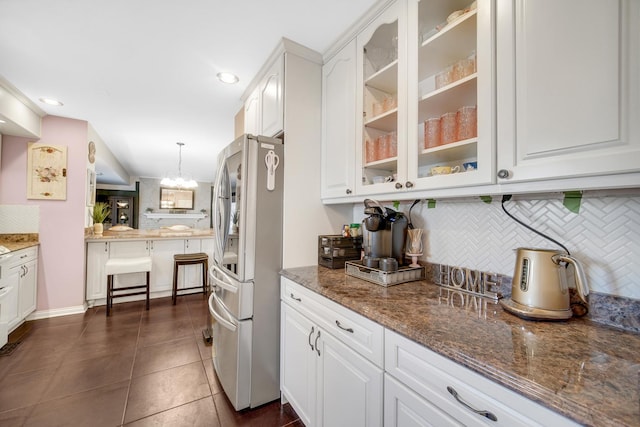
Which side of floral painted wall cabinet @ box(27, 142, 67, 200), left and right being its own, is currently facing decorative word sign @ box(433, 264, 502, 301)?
front

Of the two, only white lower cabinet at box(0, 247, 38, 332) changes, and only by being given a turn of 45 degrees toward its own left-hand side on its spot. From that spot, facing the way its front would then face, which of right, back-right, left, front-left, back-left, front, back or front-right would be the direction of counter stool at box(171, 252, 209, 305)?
front

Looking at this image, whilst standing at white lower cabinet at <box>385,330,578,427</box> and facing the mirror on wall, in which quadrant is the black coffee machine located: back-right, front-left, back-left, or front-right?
front-right

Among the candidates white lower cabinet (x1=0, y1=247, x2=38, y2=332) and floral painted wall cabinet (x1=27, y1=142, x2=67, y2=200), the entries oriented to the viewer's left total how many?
0

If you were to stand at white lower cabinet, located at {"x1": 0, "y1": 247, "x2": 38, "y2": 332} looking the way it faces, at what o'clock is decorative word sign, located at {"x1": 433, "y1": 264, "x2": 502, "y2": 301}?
The decorative word sign is roughly at 1 o'clock from the white lower cabinet.

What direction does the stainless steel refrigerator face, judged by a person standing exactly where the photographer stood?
facing the viewer and to the left of the viewer

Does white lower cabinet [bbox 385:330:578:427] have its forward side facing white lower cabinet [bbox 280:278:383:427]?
no

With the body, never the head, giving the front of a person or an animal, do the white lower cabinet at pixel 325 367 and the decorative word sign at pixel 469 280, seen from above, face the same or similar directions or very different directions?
same or similar directions

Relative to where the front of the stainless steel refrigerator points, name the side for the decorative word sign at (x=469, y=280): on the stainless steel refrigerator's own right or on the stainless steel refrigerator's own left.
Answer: on the stainless steel refrigerator's own left

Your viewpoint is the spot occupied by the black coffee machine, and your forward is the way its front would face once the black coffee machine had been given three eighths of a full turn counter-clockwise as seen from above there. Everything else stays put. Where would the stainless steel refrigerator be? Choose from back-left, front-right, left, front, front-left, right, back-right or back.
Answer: back
